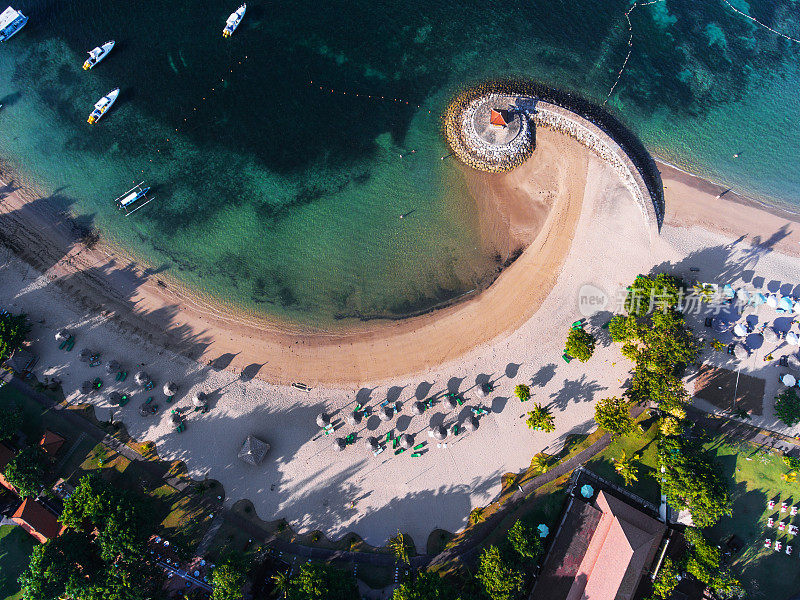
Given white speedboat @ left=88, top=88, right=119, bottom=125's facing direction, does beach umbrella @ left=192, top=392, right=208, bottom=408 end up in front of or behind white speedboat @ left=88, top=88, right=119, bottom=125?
behind

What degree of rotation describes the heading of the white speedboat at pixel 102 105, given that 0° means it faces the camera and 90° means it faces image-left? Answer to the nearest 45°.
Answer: approximately 225°

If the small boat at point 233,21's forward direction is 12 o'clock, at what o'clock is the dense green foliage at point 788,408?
The dense green foliage is roughly at 3 o'clock from the small boat.

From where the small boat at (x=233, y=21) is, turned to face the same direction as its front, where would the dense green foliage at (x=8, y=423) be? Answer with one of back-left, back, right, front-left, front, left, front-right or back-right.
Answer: back

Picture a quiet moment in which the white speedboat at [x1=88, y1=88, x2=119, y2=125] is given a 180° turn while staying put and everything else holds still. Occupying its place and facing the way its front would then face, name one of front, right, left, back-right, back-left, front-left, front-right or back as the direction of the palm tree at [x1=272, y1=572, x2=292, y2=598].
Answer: front-left

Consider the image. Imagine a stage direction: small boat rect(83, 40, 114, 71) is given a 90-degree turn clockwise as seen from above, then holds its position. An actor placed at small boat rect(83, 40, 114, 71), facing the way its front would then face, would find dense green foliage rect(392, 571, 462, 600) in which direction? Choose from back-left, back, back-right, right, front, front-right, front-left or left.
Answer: front-right

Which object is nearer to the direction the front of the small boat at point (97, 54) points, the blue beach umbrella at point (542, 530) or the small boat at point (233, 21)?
the small boat

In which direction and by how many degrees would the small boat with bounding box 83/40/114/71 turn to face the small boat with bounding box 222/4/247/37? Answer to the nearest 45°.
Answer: approximately 45° to its right

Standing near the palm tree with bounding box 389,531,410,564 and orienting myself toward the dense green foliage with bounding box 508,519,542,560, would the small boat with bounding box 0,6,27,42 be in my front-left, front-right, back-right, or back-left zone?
back-left
